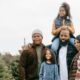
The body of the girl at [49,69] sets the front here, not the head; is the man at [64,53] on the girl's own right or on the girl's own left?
on the girl's own left

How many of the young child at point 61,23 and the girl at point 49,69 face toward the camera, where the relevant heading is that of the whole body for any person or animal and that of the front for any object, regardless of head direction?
2

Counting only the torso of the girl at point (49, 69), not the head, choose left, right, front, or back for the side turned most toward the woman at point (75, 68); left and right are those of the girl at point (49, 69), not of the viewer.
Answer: left

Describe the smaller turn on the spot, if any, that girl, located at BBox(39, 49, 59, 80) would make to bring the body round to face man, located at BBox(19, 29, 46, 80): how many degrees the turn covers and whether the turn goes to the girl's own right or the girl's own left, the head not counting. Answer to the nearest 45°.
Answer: approximately 90° to the girl's own right

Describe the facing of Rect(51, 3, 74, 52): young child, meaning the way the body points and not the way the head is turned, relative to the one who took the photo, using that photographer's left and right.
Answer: facing the viewer
